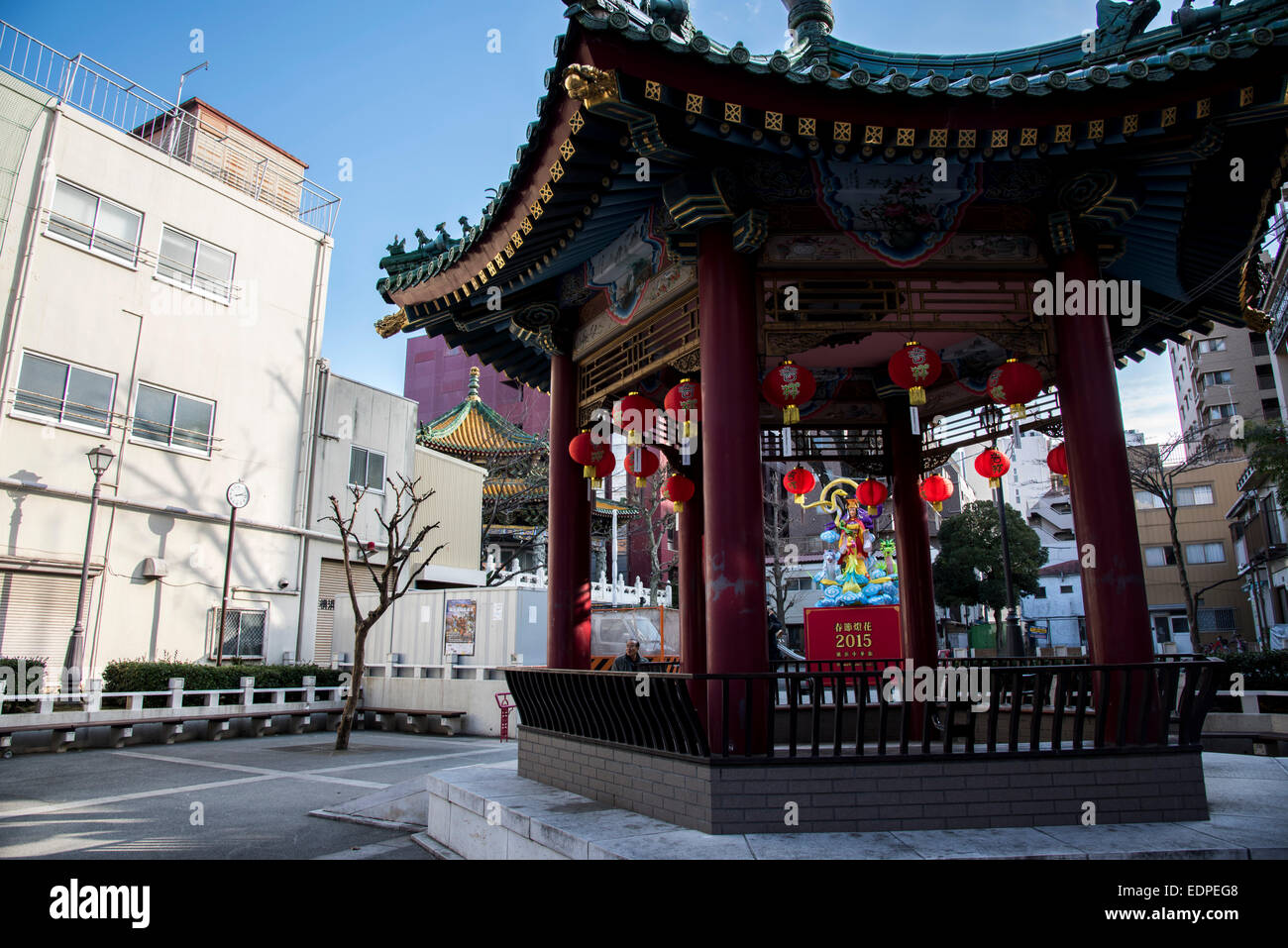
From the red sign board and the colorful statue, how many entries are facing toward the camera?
2

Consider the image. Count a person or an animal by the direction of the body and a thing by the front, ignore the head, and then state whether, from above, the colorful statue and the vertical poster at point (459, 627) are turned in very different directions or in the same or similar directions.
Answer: same or similar directions

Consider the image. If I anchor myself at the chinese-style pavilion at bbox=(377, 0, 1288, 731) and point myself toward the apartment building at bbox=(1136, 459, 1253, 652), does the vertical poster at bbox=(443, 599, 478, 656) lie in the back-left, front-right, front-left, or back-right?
front-left

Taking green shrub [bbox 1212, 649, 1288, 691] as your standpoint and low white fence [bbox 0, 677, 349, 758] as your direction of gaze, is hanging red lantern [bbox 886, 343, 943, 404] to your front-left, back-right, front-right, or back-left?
front-left

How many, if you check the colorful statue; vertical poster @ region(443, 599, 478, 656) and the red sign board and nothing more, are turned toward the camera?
3

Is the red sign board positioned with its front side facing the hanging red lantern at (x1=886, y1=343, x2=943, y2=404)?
yes

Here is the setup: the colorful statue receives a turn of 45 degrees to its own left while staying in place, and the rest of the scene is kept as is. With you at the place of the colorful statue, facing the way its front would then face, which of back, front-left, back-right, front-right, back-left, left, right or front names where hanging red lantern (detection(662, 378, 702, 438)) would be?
front-right

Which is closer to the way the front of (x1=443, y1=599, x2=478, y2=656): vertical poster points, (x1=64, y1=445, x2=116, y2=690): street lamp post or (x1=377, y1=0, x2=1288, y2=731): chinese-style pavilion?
the chinese-style pavilion

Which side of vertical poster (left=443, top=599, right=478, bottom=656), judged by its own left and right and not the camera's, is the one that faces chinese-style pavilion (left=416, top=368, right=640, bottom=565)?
back

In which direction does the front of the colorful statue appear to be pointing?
toward the camera

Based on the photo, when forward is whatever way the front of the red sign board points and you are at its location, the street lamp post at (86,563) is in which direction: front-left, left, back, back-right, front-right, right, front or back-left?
right

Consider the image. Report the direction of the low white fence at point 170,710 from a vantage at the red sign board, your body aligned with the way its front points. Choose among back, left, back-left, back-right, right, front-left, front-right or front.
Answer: right

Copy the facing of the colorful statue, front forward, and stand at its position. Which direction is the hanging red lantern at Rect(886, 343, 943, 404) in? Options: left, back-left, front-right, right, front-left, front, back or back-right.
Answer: front

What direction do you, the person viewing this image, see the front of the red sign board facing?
facing the viewer

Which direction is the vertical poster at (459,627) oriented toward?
toward the camera
